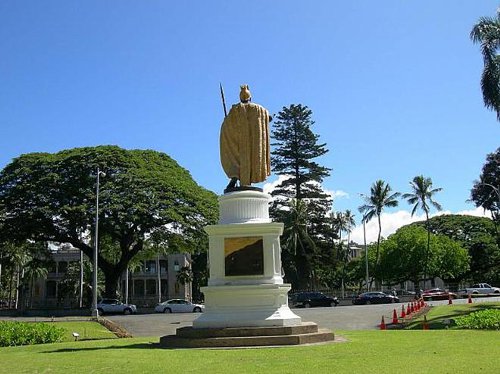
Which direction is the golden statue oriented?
away from the camera

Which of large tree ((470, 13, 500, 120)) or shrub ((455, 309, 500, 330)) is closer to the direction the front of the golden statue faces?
the large tree

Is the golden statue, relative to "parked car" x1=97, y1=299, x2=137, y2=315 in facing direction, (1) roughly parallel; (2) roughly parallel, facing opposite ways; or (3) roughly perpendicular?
roughly perpendicular

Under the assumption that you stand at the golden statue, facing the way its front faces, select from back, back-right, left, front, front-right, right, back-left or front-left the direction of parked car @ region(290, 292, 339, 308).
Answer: front

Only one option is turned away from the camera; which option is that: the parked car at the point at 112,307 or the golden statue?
the golden statue
